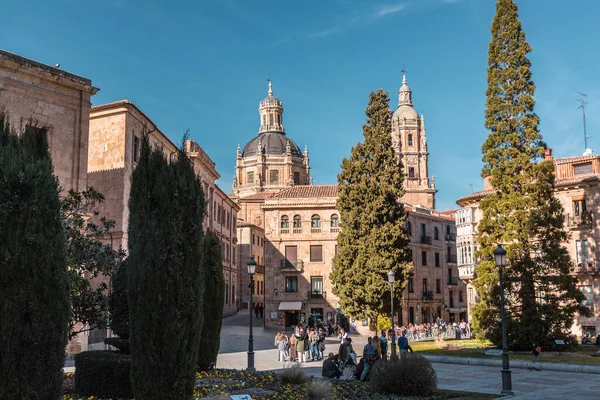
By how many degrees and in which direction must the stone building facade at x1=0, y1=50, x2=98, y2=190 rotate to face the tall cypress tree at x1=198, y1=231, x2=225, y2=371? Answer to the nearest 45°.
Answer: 0° — it already faces it

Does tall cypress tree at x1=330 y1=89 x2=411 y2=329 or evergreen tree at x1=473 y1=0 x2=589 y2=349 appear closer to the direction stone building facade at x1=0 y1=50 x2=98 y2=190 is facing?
the evergreen tree

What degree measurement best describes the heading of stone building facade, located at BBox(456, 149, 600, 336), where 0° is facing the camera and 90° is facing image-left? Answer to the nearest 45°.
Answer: approximately 45°

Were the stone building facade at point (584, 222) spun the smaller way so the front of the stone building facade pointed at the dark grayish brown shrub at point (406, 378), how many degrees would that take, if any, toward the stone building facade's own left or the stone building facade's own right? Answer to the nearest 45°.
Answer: approximately 45° to the stone building facade's own left

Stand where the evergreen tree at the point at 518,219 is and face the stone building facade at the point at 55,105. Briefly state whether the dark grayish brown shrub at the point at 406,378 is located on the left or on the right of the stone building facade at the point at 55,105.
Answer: left

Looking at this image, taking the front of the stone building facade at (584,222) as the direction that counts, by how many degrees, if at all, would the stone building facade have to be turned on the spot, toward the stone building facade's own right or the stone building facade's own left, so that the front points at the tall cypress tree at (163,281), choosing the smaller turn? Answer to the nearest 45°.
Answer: approximately 45° to the stone building facade's own left

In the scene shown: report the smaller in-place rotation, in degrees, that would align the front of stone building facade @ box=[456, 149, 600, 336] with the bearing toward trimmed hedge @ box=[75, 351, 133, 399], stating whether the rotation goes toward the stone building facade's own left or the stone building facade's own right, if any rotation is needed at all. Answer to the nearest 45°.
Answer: approximately 45° to the stone building facade's own left

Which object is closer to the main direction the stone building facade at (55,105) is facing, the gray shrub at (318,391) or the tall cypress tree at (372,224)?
the gray shrub

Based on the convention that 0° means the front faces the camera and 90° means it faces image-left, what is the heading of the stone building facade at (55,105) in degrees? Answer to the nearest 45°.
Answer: approximately 315°

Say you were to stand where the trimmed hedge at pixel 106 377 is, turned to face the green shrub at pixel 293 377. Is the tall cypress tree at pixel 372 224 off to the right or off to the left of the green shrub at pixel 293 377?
left
